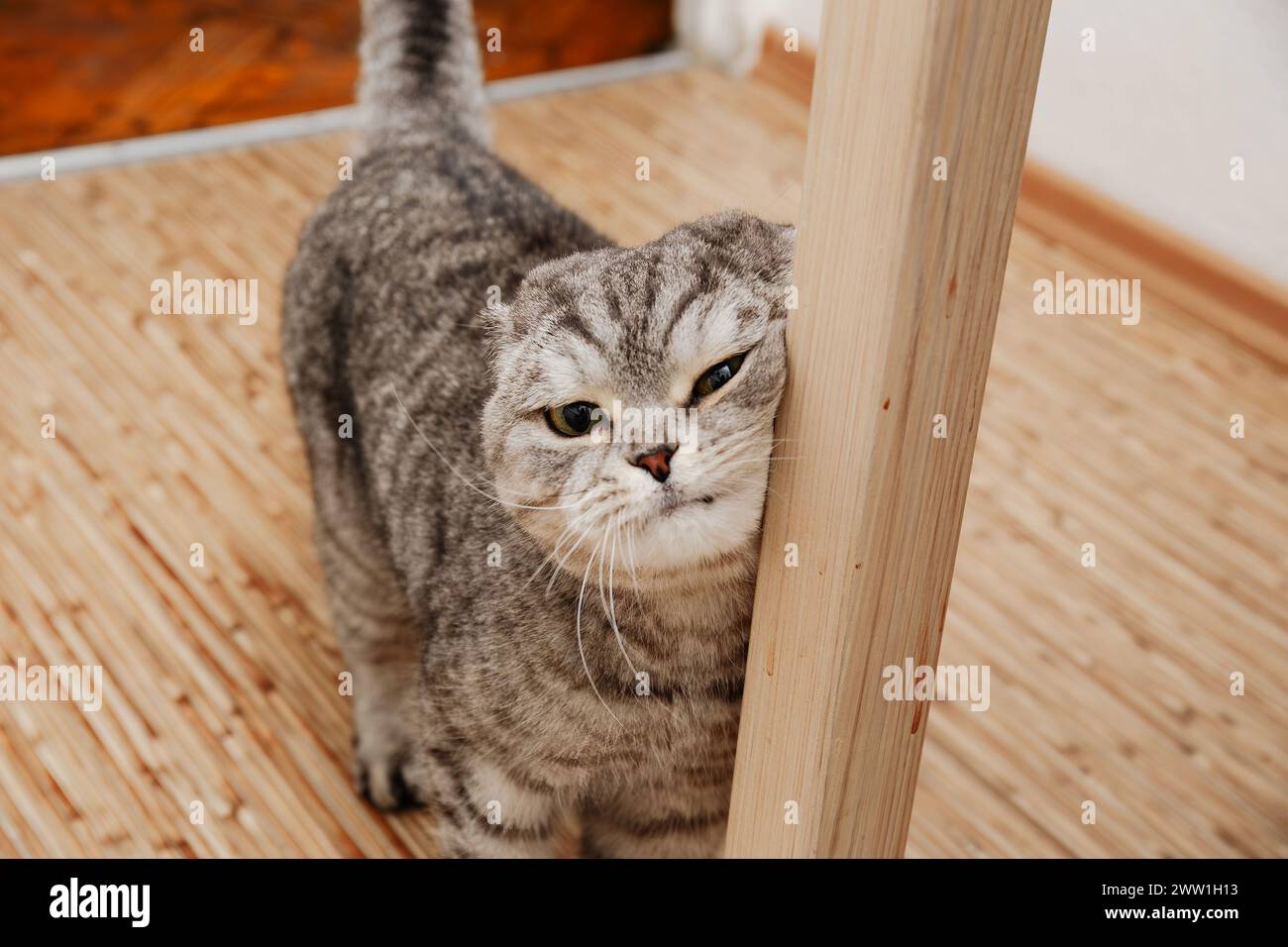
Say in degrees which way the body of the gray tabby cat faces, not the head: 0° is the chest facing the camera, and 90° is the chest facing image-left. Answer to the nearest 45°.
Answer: approximately 315°
